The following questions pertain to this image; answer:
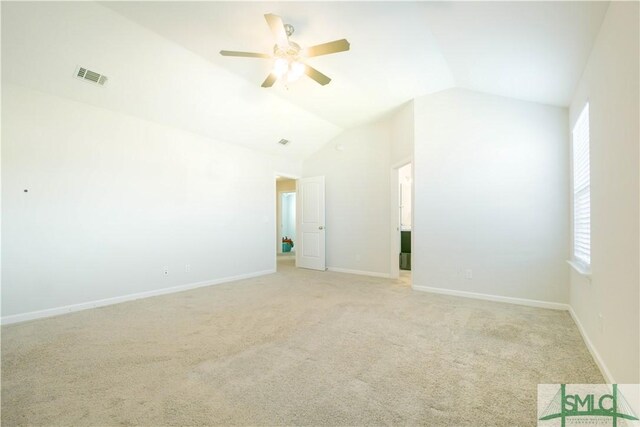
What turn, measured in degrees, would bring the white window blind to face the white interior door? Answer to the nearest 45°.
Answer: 0° — it already faces it

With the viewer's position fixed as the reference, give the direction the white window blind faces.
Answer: facing to the left of the viewer

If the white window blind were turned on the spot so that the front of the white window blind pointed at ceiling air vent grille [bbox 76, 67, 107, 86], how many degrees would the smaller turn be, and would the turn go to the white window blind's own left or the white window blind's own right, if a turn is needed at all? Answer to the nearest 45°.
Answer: approximately 45° to the white window blind's own left

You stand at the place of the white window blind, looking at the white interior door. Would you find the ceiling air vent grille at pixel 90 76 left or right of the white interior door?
left
